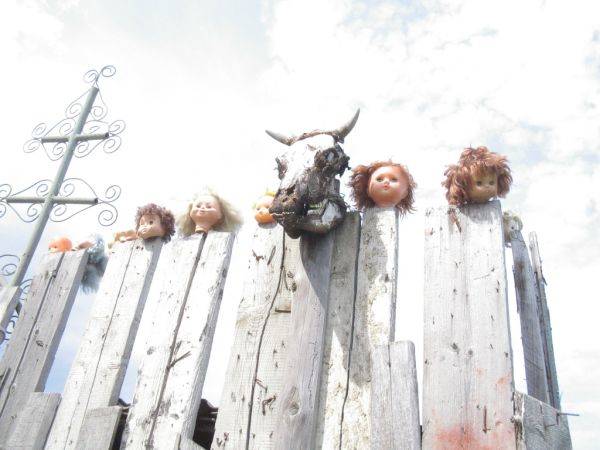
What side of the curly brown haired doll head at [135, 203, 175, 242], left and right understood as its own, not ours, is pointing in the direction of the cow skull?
left

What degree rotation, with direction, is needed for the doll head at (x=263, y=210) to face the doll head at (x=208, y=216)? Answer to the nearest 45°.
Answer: approximately 90° to its right

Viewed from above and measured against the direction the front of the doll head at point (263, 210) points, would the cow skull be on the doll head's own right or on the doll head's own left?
on the doll head's own left

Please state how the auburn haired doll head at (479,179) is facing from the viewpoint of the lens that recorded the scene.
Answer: facing the viewer and to the right of the viewer

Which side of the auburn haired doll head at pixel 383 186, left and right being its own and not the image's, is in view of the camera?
front

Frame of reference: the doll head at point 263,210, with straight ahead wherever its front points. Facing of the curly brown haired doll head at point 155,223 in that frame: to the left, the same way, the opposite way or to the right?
the same way

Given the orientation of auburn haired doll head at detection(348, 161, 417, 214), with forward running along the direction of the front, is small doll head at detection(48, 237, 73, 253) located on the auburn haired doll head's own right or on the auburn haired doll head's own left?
on the auburn haired doll head's own right

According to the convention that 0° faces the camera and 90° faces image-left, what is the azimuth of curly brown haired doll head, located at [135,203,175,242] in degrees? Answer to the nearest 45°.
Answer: approximately 45°

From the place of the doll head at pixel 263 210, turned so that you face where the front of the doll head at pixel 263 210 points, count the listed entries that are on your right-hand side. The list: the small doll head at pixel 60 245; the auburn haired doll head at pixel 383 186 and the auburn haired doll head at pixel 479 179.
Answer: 1

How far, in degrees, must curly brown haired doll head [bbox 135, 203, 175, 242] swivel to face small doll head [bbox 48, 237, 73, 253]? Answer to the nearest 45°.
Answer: approximately 90° to its right

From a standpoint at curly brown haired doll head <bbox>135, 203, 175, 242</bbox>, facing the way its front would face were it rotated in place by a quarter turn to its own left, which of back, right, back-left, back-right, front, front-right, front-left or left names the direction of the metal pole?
back

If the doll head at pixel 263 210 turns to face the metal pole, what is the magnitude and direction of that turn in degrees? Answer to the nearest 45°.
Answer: approximately 90° to its right

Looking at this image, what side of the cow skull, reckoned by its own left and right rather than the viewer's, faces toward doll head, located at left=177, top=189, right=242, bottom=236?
right

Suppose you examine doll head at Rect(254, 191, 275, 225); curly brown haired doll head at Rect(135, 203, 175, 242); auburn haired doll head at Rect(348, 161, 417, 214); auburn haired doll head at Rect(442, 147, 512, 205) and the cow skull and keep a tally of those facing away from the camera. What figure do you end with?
0

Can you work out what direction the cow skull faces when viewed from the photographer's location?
facing the viewer and to the left of the viewer
